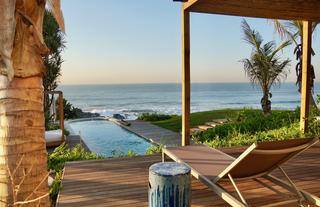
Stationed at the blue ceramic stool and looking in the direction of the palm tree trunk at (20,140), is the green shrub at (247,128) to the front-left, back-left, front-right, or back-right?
back-right

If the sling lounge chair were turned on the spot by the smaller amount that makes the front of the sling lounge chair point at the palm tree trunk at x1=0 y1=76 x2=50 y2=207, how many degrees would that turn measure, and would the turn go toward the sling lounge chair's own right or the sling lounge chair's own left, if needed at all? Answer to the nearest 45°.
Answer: approximately 90° to the sling lounge chair's own left

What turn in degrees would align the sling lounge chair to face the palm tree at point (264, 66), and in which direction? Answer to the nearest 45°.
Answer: approximately 45° to its right

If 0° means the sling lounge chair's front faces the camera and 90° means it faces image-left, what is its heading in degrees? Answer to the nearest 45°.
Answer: approximately 135°

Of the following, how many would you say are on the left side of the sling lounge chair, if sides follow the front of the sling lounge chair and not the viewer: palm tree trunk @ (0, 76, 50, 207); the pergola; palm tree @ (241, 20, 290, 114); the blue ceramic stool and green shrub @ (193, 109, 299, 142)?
2

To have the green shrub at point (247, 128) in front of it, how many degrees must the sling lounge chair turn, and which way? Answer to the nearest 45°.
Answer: approximately 45° to its right
